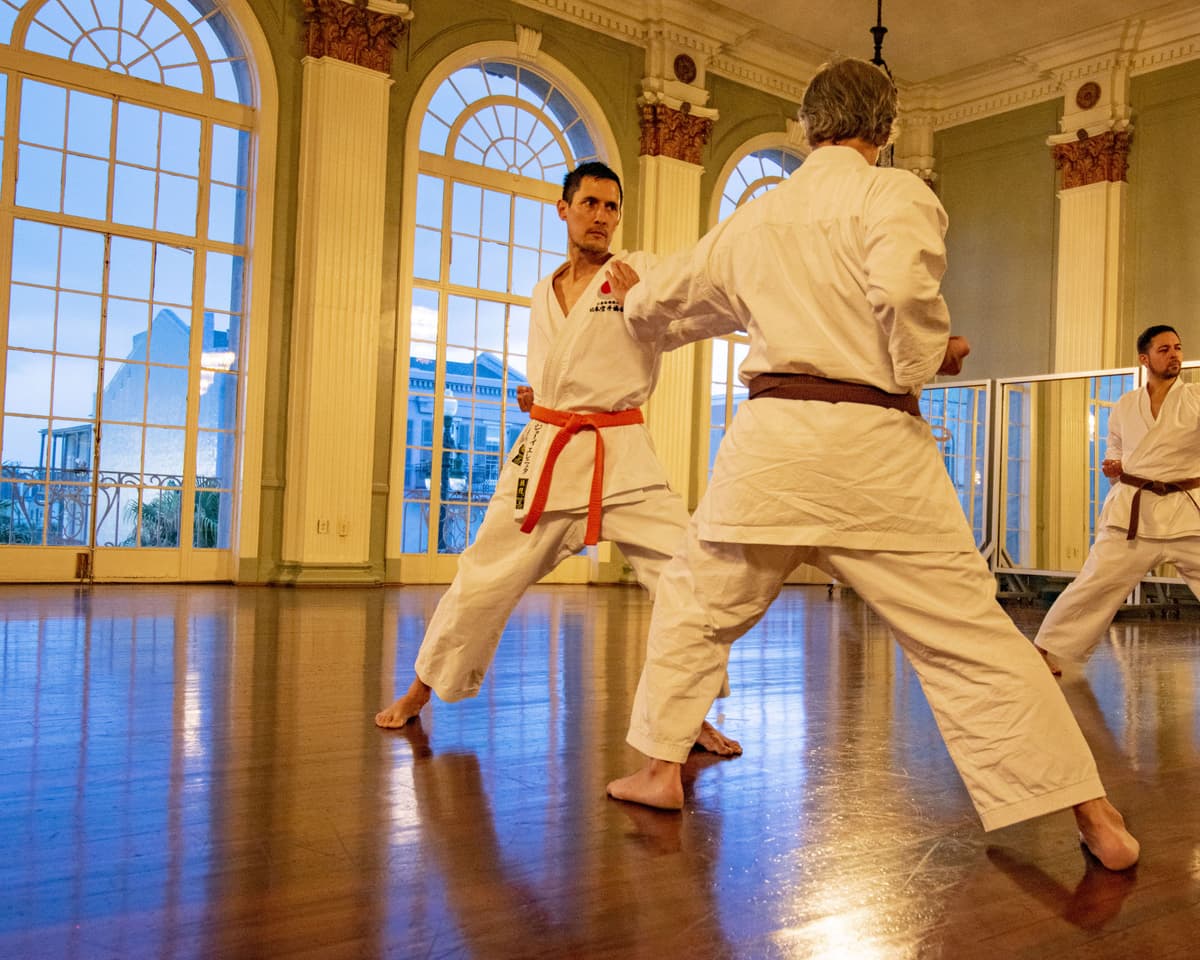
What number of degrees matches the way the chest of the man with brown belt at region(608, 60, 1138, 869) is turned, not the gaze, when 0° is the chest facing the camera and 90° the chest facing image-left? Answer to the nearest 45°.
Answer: approximately 180°

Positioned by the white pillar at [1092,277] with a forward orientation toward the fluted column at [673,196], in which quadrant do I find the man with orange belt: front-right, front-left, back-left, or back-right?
front-left

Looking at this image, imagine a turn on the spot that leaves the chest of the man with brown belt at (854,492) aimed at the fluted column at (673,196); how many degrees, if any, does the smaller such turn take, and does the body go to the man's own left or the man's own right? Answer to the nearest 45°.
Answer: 0° — they already face it

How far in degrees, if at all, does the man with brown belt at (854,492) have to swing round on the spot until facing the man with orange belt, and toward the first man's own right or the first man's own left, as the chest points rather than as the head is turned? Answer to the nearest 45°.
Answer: approximately 45° to the first man's own left

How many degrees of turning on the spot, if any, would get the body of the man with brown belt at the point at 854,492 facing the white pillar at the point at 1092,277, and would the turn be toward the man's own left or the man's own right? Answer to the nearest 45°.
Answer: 0° — they already face it

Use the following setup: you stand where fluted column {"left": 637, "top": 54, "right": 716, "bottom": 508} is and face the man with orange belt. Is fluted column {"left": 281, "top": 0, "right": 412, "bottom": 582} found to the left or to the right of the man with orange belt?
right

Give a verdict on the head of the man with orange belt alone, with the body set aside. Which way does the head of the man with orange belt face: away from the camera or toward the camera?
toward the camera

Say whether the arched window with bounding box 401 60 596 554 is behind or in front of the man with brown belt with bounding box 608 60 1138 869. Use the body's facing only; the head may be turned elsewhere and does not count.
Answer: in front

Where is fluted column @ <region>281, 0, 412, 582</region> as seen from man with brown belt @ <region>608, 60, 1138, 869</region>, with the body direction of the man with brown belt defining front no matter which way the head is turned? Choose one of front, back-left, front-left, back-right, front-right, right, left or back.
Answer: front-left

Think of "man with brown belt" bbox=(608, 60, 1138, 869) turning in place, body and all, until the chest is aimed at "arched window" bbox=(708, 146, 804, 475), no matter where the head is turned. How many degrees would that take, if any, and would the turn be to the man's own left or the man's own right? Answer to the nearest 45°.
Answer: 0° — they already face it

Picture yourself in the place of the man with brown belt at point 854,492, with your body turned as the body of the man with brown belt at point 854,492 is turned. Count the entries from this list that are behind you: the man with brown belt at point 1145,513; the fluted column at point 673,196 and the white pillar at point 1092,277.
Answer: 0

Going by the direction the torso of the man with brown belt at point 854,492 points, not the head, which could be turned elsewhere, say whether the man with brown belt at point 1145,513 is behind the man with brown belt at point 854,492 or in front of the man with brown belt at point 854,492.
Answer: in front
